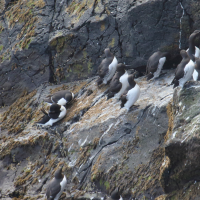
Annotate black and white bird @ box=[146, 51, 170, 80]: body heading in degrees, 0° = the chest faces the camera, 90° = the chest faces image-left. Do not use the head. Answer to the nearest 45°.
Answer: approximately 270°

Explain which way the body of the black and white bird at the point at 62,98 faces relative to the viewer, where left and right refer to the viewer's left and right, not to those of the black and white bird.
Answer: facing to the right of the viewer

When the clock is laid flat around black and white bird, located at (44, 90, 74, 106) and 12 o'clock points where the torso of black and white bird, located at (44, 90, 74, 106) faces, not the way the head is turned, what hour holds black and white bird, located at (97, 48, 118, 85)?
black and white bird, located at (97, 48, 118, 85) is roughly at 12 o'clock from black and white bird, located at (44, 90, 74, 106).

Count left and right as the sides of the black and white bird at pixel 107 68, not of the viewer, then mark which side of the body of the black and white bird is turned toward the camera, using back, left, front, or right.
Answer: right

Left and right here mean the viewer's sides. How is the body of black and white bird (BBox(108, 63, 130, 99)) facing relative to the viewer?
facing to the right of the viewer

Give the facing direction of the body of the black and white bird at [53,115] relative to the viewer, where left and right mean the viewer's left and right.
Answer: facing to the right of the viewer
